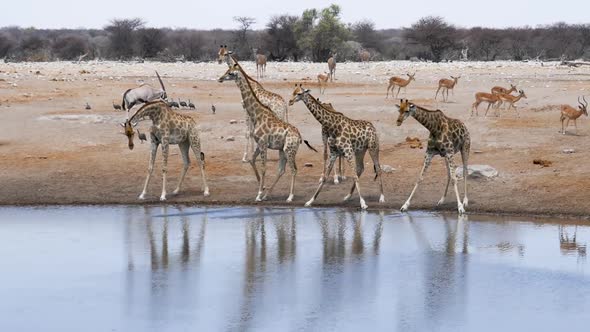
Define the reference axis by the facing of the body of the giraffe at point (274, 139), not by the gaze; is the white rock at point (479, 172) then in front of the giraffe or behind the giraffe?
behind

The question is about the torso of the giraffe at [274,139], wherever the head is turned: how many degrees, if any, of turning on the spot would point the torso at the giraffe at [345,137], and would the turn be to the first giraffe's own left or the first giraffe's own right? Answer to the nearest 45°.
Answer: approximately 180°

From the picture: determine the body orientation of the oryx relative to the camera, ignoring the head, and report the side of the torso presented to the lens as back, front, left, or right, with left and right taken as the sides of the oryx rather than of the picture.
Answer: right

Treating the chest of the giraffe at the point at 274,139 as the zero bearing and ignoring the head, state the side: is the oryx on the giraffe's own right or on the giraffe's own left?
on the giraffe's own right

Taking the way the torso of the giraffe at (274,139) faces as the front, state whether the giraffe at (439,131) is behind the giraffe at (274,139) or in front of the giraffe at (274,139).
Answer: behind

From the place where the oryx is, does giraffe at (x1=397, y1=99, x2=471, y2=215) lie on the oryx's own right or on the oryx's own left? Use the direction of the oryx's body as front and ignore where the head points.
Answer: on the oryx's own right

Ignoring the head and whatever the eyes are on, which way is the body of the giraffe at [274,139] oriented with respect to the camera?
to the viewer's left
